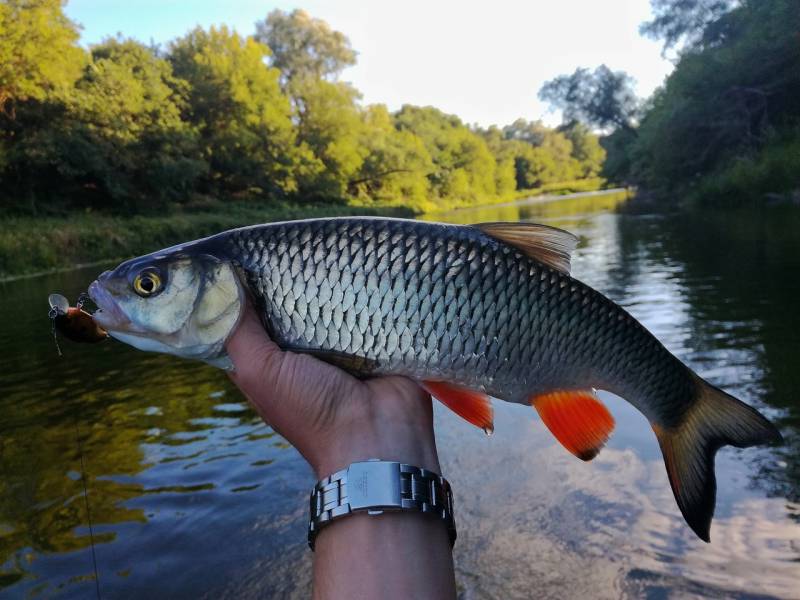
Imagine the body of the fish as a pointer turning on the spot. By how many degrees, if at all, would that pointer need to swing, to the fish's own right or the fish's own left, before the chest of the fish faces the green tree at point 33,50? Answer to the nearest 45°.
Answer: approximately 45° to the fish's own right

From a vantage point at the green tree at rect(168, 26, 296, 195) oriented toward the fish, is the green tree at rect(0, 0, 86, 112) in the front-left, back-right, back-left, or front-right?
front-right

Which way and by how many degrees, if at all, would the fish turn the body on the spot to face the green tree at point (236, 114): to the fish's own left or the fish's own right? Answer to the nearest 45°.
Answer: approximately 90° to the fish's own right

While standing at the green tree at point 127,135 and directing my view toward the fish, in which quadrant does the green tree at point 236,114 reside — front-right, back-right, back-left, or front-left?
back-left

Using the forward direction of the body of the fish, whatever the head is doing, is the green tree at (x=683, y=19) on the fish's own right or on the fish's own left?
on the fish's own right

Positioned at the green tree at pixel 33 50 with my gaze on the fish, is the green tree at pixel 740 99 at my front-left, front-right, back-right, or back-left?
front-left

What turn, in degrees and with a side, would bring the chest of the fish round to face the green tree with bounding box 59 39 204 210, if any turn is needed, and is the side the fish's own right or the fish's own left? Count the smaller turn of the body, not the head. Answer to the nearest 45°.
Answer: approximately 45° to the fish's own right

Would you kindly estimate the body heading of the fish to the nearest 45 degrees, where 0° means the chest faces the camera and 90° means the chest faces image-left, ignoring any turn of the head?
approximately 90°

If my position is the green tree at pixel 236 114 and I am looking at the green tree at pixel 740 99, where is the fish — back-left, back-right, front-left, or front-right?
front-right

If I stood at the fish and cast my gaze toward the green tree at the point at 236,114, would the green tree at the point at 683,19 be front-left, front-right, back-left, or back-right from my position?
front-right
